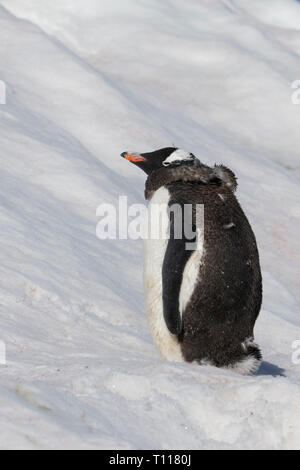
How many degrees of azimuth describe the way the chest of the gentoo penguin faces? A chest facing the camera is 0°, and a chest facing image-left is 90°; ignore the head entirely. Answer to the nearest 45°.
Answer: approximately 90°
